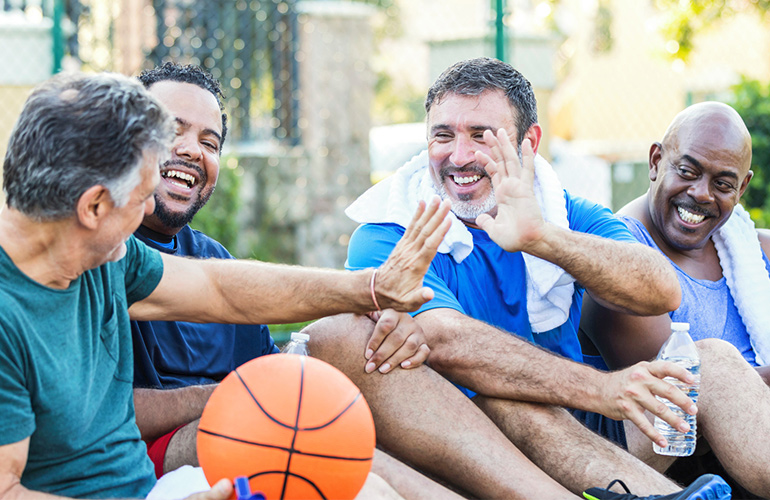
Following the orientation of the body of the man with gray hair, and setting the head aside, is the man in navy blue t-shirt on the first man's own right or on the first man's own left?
on the first man's own left

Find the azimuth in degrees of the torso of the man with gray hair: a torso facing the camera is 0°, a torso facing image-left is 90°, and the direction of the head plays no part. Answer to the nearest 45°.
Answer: approximately 315°

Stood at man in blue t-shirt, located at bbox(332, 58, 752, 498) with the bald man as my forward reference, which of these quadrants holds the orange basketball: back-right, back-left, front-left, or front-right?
back-right

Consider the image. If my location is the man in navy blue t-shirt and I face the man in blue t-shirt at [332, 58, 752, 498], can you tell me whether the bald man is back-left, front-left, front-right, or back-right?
front-left

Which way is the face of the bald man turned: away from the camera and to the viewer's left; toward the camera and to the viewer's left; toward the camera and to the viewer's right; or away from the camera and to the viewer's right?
toward the camera and to the viewer's left

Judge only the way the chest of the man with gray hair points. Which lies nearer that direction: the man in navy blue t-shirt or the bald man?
the bald man

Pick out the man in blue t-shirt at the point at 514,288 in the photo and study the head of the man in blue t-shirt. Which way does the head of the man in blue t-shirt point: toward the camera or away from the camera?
toward the camera
